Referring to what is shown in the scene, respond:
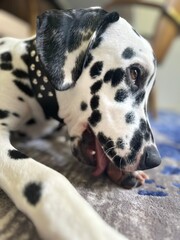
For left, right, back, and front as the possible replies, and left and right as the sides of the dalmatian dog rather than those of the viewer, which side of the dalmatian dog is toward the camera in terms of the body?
right
